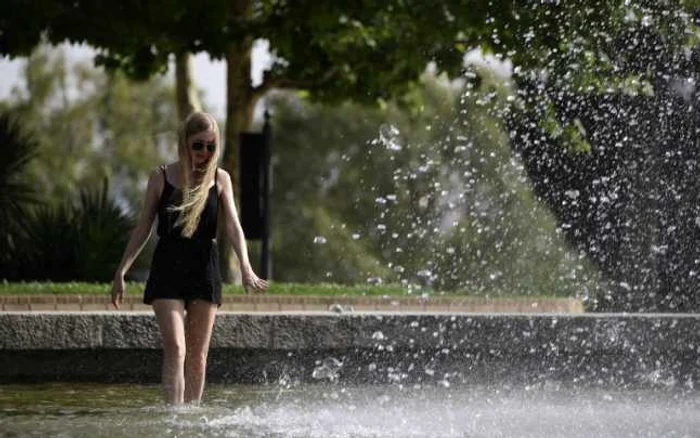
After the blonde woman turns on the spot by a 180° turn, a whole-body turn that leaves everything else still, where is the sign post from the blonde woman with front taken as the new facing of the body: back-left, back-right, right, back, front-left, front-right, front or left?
front

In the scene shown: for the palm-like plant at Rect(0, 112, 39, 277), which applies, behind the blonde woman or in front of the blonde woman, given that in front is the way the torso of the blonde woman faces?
behind

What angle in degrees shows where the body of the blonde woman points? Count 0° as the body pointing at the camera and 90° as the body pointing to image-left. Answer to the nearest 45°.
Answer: approximately 0°
